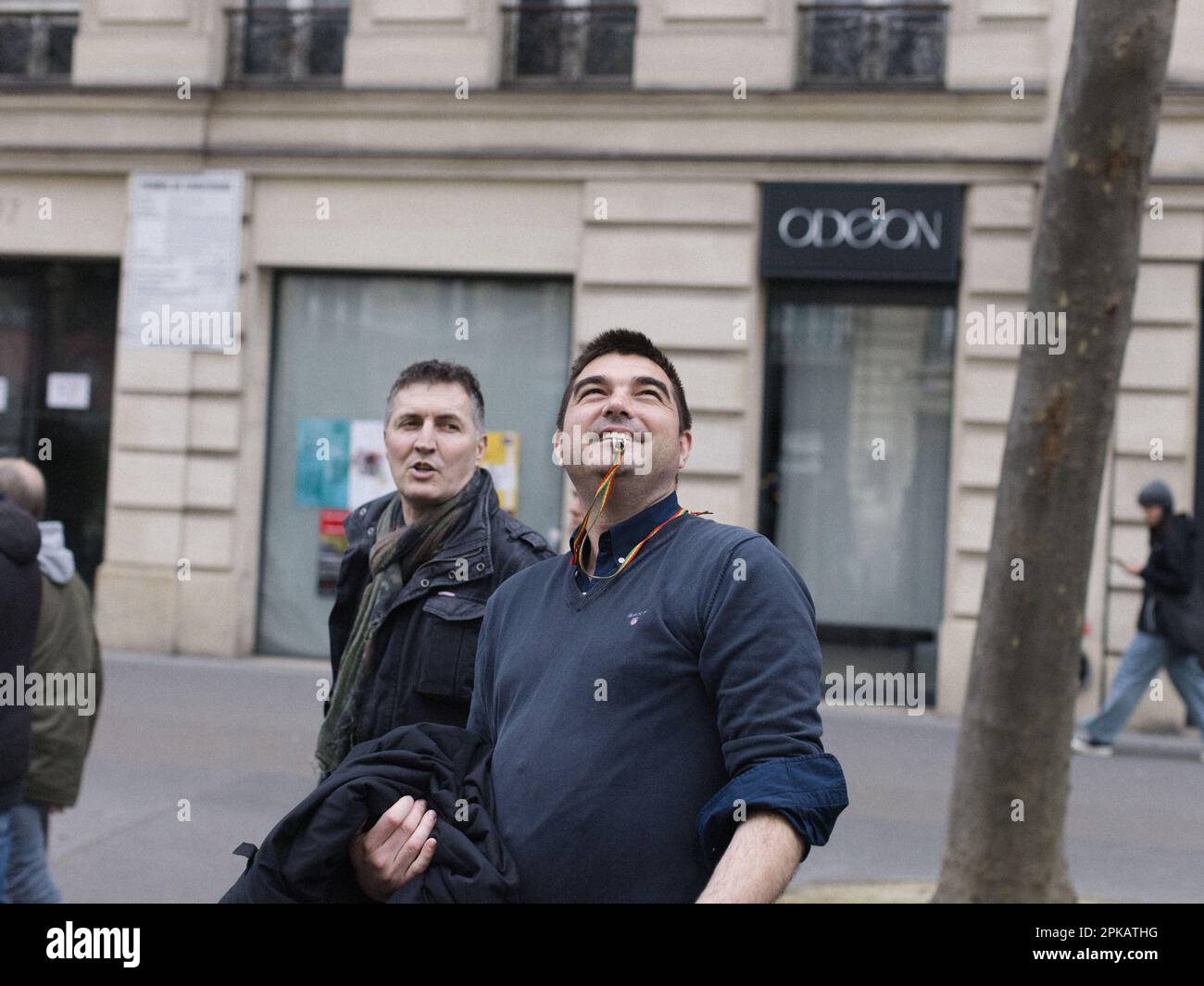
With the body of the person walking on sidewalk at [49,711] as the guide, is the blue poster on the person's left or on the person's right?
on the person's right

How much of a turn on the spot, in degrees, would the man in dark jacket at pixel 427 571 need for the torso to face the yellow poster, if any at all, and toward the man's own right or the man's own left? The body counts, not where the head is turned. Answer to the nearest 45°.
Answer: approximately 135° to the man's own right

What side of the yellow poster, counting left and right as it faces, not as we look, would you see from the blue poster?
right

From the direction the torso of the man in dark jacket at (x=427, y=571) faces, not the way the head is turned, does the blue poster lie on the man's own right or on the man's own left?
on the man's own right

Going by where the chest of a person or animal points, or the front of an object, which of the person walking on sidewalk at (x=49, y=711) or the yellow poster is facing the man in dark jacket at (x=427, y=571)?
the yellow poster

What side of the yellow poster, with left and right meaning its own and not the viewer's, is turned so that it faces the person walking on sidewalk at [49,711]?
front

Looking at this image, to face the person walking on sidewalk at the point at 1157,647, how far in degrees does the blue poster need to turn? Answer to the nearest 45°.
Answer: approximately 45° to its left

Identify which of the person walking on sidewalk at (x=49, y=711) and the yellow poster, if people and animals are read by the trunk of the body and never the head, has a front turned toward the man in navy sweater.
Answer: the yellow poster

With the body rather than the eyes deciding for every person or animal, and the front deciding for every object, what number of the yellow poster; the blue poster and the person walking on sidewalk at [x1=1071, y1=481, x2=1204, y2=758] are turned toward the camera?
2

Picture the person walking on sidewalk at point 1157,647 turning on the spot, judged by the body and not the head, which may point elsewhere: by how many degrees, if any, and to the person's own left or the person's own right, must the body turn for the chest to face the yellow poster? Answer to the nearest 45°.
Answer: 0° — they already face it

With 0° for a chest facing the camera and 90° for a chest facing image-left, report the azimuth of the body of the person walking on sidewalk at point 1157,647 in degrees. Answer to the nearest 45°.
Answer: approximately 90°
